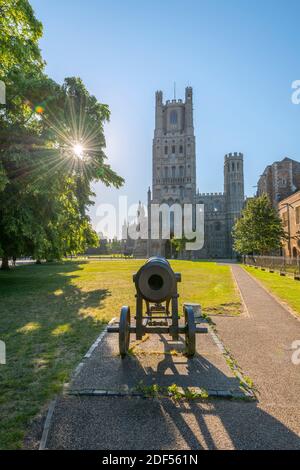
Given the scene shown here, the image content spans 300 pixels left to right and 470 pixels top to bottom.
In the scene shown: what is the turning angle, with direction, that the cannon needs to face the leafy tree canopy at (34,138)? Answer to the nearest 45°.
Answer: approximately 135° to its right

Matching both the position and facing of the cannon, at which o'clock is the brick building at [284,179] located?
The brick building is roughly at 7 o'clock from the cannon.

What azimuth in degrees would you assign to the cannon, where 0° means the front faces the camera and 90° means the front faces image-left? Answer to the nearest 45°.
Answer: approximately 0°

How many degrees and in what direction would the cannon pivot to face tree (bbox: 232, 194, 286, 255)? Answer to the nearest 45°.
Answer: approximately 135° to its left

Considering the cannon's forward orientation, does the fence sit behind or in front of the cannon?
behind
